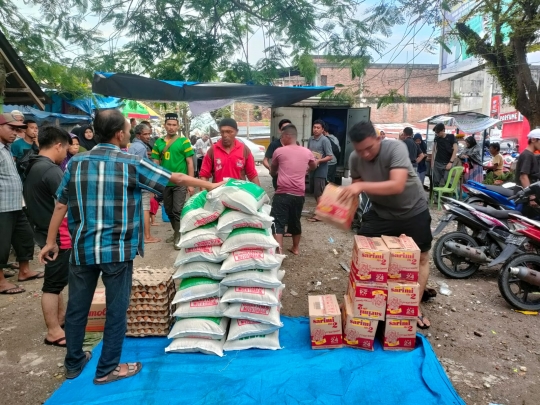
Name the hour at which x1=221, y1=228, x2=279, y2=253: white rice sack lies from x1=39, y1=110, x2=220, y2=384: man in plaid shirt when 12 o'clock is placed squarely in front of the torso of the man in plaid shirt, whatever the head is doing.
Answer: The white rice sack is roughly at 1 o'clock from the man in plaid shirt.

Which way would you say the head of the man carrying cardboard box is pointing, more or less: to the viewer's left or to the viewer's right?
to the viewer's left

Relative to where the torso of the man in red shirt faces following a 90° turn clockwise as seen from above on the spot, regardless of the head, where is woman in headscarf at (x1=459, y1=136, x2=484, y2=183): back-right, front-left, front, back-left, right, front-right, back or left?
back-right

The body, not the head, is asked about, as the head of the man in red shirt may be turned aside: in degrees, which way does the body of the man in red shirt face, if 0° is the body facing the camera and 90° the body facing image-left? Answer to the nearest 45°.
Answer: approximately 0°

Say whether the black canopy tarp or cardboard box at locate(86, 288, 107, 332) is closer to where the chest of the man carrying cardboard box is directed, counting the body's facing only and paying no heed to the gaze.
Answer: the cardboard box

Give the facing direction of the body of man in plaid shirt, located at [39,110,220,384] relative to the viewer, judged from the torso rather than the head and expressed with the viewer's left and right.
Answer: facing away from the viewer and to the right of the viewer

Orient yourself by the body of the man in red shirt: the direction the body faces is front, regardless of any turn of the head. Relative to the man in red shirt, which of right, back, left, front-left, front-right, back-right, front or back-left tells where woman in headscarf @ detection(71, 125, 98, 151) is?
back-right

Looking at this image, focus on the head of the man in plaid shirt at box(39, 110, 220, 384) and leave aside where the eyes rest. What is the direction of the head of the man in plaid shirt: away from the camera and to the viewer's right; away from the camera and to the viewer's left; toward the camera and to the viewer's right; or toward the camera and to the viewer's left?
away from the camera and to the viewer's right
